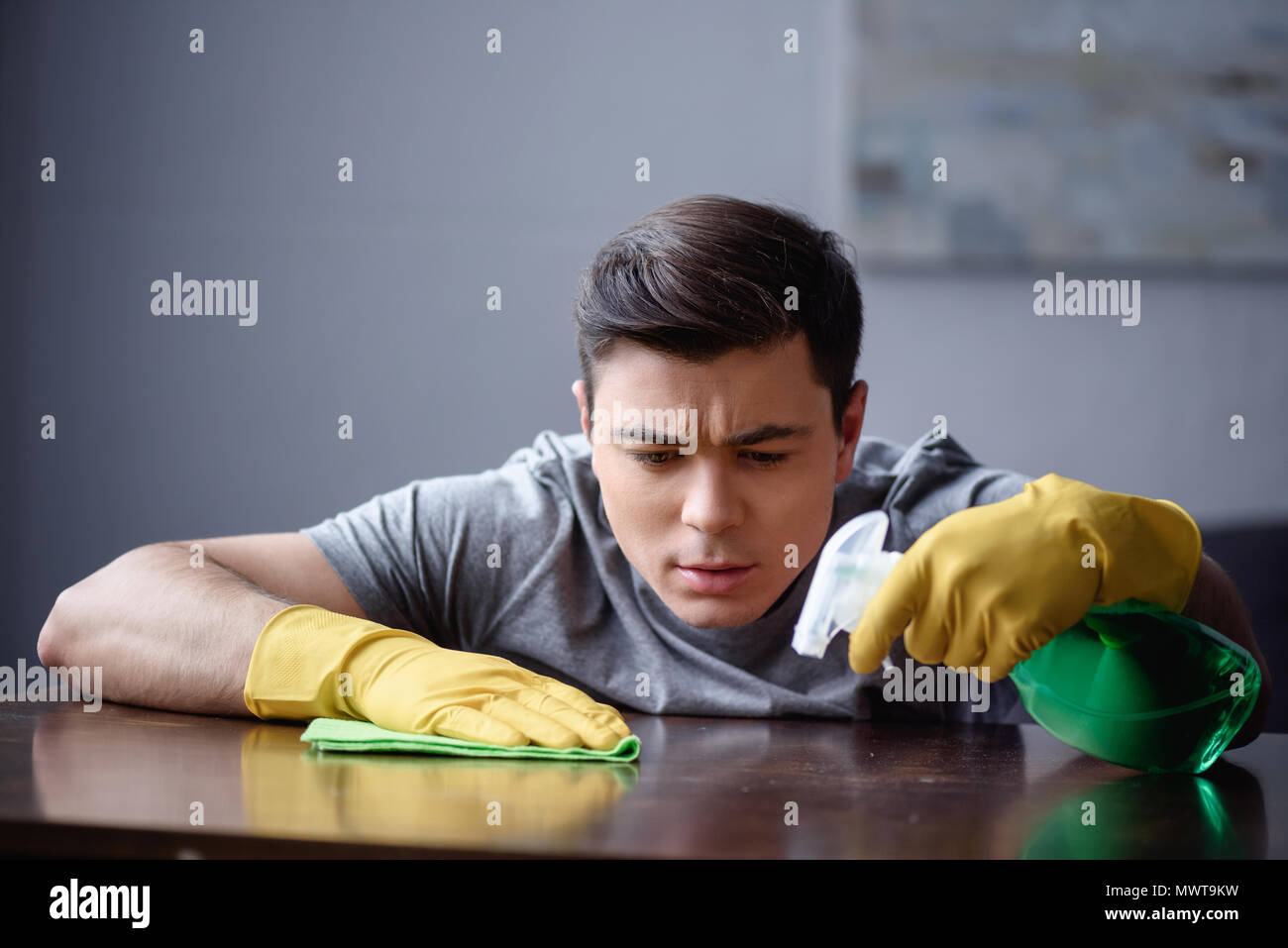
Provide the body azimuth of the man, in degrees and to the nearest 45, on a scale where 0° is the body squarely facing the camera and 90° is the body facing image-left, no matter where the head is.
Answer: approximately 0°
